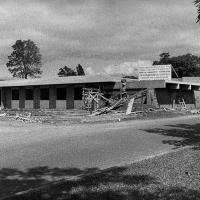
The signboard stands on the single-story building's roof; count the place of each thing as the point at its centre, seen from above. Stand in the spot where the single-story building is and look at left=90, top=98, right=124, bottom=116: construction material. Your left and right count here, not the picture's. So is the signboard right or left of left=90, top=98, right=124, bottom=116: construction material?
left

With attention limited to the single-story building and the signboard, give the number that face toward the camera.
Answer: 2

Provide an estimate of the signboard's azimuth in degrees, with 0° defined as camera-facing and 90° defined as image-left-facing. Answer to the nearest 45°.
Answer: approximately 0°

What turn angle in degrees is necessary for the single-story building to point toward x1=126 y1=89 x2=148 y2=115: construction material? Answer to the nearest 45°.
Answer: approximately 45° to its left

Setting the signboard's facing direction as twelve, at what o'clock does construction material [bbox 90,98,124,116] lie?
The construction material is roughly at 1 o'clock from the signboard.

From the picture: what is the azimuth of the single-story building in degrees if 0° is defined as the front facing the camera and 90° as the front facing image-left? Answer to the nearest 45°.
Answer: approximately 0°

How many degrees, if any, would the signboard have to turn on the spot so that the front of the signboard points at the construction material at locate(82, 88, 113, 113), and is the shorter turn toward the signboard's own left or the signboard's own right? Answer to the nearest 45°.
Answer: approximately 45° to the signboard's own right

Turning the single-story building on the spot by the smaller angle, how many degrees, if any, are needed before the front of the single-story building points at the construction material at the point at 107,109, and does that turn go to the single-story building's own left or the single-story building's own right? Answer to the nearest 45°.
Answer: approximately 45° to the single-story building's own left
